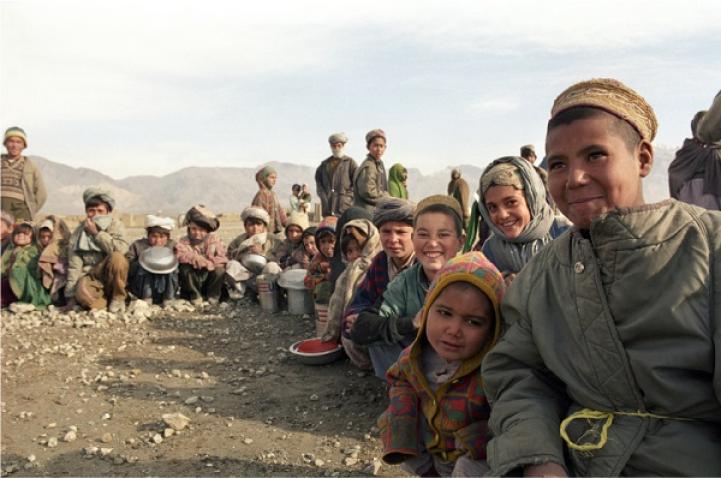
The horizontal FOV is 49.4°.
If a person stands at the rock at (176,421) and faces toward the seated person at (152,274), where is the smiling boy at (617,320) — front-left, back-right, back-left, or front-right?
back-right

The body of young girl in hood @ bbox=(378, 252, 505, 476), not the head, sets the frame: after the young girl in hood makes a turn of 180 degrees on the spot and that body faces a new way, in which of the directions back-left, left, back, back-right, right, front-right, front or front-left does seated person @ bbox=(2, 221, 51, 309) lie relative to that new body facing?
front-left

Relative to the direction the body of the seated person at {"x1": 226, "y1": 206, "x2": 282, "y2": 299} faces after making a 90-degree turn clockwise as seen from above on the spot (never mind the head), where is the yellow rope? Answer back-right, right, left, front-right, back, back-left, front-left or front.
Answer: left

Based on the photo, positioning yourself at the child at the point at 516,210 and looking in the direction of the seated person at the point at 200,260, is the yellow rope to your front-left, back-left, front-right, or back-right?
back-left

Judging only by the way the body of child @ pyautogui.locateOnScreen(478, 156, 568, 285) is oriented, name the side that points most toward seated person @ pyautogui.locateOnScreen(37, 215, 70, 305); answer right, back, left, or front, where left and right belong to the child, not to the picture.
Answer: right

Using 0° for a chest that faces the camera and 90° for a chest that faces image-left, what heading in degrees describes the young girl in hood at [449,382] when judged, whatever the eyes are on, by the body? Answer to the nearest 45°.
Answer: approximately 0°

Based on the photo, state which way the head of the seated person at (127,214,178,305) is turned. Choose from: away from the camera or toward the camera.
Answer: toward the camera

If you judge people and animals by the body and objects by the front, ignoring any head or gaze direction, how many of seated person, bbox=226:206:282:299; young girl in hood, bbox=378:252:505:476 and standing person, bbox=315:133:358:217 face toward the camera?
3

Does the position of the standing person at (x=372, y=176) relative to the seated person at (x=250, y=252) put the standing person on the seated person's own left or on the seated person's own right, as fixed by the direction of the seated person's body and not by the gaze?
on the seated person's own left

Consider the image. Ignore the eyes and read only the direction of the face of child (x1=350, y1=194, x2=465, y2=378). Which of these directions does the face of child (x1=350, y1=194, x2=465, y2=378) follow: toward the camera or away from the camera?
toward the camera

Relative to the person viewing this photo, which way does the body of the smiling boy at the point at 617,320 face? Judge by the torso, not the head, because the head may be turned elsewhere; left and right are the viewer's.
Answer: facing the viewer and to the left of the viewer

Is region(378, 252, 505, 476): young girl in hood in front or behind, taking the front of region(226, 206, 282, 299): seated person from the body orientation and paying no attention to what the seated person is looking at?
in front

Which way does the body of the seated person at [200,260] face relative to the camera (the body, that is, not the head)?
toward the camera

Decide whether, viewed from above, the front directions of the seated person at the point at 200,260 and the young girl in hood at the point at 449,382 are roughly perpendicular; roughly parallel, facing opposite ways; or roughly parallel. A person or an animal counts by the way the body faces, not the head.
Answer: roughly parallel

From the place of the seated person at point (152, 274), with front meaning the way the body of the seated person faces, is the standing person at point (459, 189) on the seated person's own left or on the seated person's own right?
on the seated person's own left
